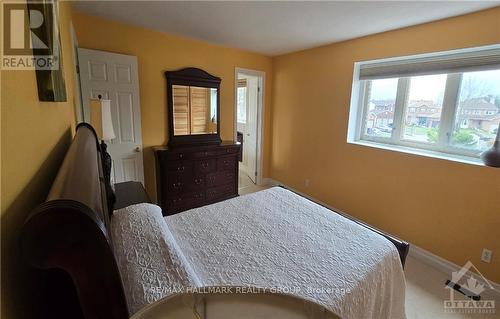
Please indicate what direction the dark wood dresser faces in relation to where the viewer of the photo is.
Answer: facing the viewer and to the right of the viewer

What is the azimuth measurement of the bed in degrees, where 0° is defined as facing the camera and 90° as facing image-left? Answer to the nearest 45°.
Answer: approximately 225°

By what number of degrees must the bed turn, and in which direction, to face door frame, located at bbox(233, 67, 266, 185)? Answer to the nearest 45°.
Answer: approximately 45° to its left

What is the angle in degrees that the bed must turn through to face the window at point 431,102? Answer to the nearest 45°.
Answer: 0° — it already faces it

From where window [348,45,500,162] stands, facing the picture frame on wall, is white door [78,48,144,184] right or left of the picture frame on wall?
right

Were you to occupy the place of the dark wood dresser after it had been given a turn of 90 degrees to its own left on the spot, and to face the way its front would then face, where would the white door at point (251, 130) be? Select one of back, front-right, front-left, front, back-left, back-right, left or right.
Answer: front

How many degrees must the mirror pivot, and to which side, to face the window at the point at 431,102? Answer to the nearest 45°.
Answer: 0° — it already faces it

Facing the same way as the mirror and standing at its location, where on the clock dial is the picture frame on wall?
The picture frame on wall is roughly at 2 o'clock from the mirror.

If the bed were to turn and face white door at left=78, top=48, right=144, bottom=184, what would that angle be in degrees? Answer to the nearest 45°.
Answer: approximately 90° to its left

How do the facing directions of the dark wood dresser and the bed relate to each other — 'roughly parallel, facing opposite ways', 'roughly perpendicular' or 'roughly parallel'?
roughly perpendicular

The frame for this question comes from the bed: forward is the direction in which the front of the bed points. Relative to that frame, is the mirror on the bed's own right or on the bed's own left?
on the bed's own left

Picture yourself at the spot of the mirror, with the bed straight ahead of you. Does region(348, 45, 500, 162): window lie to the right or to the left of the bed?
left
